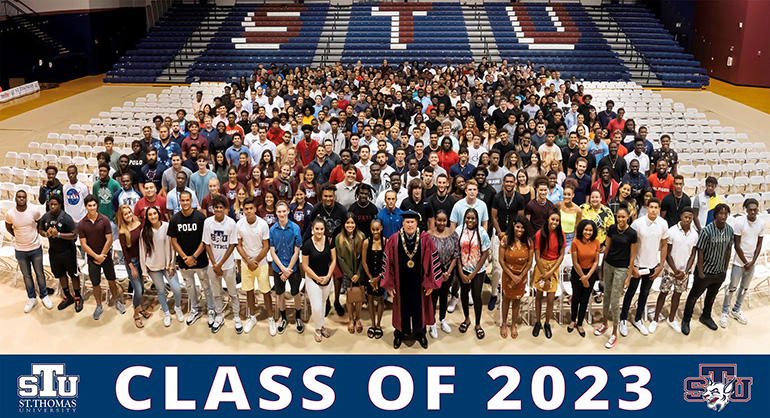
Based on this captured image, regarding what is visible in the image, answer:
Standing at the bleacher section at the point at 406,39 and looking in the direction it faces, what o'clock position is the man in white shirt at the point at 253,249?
The man in white shirt is roughly at 12 o'clock from the bleacher section.

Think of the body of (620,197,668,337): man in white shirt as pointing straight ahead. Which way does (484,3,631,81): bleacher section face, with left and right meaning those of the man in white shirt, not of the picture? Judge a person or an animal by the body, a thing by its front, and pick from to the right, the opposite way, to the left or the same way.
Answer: the same way

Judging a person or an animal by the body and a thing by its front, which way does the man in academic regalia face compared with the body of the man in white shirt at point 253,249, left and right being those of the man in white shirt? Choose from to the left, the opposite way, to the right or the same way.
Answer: the same way

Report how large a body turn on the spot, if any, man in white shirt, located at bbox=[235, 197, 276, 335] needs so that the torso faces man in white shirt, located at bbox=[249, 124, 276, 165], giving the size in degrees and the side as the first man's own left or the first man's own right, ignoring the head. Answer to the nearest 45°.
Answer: approximately 180°

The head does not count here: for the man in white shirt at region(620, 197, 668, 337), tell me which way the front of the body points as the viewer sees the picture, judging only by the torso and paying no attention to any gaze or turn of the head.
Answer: toward the camera

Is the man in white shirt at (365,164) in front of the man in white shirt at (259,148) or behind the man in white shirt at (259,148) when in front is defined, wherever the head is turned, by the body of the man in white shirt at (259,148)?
in front

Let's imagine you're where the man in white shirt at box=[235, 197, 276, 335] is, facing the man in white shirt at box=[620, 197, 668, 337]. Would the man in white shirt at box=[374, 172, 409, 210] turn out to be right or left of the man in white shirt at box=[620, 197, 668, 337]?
left

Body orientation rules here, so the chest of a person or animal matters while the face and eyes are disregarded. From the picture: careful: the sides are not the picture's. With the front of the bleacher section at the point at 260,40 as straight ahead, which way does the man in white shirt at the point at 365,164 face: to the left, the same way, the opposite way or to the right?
the same way

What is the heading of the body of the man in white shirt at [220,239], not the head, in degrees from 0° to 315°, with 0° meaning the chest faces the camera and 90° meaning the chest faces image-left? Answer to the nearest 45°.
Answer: approximately 0°

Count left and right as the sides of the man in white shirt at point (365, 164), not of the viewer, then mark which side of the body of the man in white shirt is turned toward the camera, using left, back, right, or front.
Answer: front

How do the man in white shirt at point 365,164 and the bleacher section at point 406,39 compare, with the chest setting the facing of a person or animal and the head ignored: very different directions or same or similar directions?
same or similar directions

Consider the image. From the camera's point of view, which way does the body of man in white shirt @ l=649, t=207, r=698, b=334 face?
toward the camera

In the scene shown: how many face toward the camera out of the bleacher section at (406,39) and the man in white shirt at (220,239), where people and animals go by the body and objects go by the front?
2

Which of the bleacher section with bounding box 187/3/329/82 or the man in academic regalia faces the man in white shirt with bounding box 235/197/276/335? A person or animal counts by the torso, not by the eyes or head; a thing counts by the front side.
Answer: the bleacher section

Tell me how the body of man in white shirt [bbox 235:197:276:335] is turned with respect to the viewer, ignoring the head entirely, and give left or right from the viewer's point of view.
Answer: facing the viewer

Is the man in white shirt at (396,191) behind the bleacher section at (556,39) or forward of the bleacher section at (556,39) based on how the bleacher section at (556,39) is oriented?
forward
